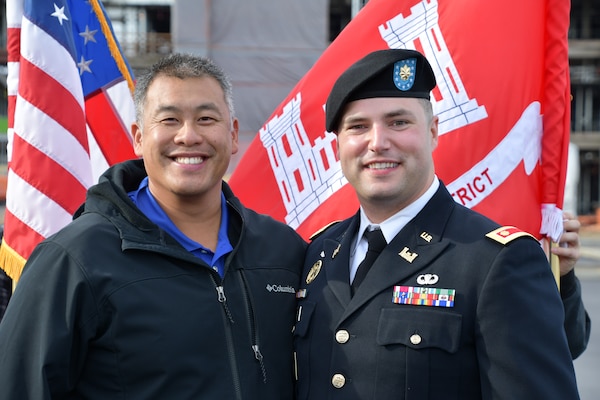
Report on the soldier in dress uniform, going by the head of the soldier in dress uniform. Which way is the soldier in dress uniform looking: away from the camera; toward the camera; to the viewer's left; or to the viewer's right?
toward the camera

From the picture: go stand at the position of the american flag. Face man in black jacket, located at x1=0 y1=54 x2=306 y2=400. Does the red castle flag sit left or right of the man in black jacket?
left

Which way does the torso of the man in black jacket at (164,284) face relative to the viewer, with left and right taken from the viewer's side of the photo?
facing the viewer and to the right of the viewer

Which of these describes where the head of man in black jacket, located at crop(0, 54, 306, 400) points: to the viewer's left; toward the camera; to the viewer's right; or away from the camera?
toward the camera

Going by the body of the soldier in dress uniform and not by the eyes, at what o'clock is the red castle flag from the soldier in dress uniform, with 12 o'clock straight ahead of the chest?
The red castle flag is roughly at 5 o'clock from the soldier in dress uniform.

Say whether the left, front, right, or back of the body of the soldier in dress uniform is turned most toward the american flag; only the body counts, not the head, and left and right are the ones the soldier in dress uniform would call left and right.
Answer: right

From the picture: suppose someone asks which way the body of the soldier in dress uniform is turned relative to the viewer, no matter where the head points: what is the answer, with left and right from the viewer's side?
facing the viewer and to the left of the viewer

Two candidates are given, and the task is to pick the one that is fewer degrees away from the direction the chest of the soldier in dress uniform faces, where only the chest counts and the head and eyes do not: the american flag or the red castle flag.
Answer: the american flag
